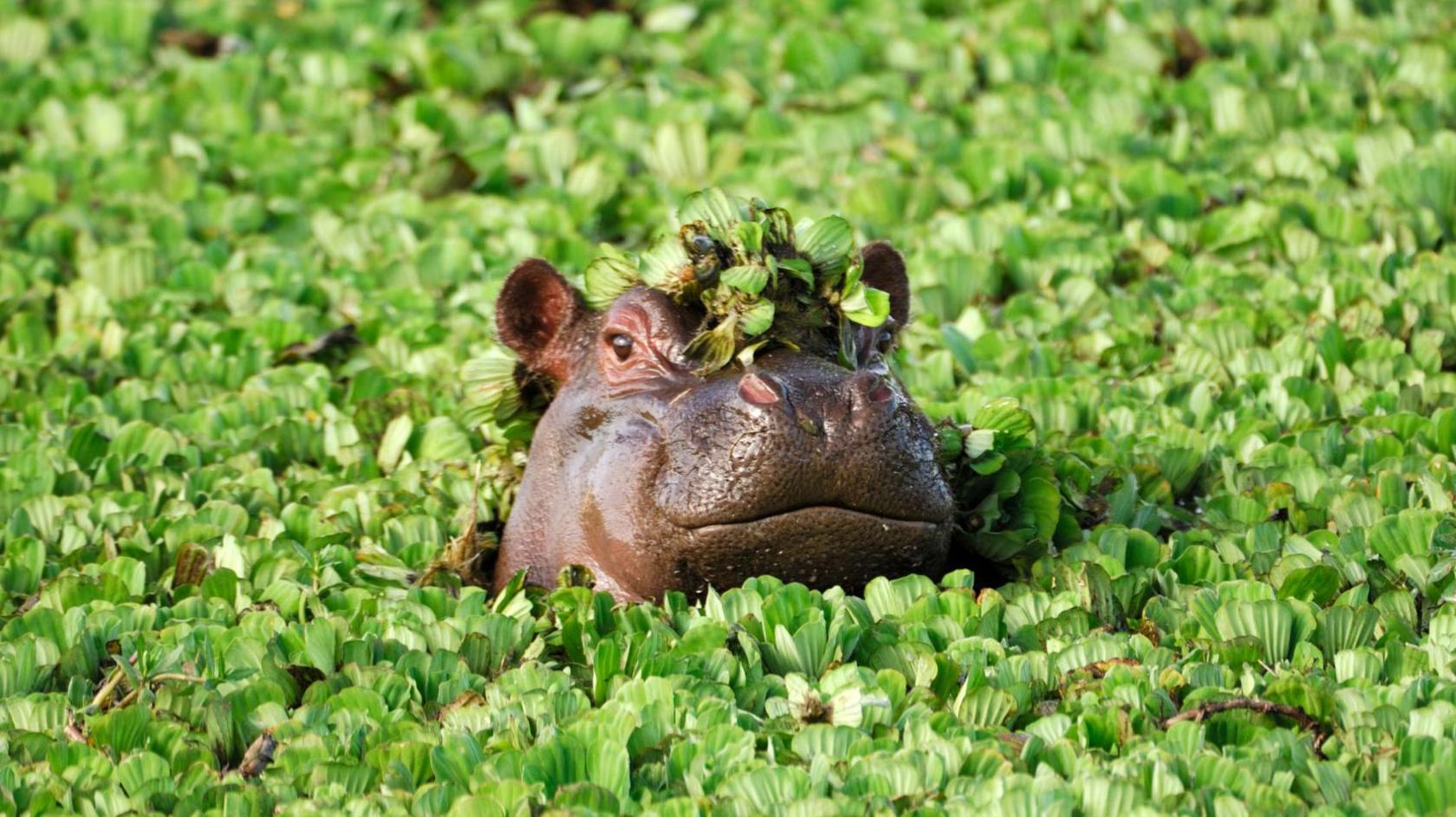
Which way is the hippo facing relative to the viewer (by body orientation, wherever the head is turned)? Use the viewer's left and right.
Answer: facing the viewer and to the right of the viewer
